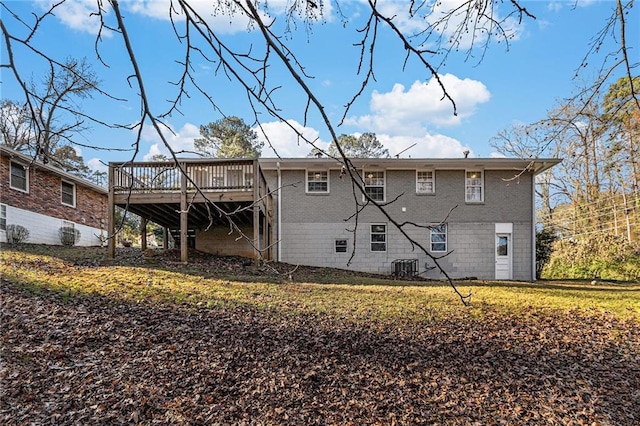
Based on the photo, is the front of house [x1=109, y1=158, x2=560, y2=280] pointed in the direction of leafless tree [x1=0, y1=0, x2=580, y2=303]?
no

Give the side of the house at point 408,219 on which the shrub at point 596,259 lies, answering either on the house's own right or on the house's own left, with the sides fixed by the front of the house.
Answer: on the house's own right

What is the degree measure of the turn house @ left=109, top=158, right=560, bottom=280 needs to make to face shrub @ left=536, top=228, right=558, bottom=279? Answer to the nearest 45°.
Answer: approximately 90° to its right

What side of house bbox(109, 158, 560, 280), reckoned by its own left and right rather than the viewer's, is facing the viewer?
back

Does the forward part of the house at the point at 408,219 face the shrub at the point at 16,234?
no
